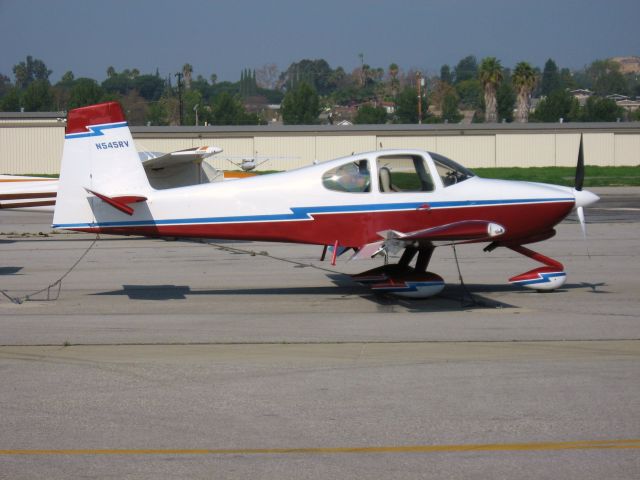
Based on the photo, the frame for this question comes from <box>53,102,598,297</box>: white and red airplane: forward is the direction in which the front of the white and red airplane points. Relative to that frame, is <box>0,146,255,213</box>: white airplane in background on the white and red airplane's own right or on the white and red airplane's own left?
on the white and red airplane's own left

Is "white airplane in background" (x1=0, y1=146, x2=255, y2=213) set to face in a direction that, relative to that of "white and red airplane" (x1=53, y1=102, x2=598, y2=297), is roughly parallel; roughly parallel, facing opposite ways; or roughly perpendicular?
roughly parallel

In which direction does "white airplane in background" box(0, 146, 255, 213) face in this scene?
to the viewer's right

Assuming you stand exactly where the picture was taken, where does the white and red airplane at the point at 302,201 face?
facing to the right of the viewer
